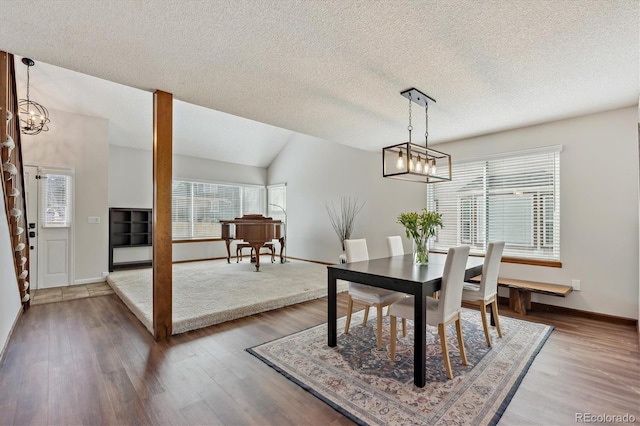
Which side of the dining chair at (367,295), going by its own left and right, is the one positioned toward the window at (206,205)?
back

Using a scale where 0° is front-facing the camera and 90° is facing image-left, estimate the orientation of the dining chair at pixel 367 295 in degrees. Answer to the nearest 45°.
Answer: approximately 315°

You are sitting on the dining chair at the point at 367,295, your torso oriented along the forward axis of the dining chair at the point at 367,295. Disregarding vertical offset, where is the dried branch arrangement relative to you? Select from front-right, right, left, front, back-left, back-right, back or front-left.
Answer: back-left

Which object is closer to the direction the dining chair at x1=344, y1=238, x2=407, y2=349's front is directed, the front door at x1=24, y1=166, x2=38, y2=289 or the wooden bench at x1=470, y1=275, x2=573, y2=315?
the wooden bench
